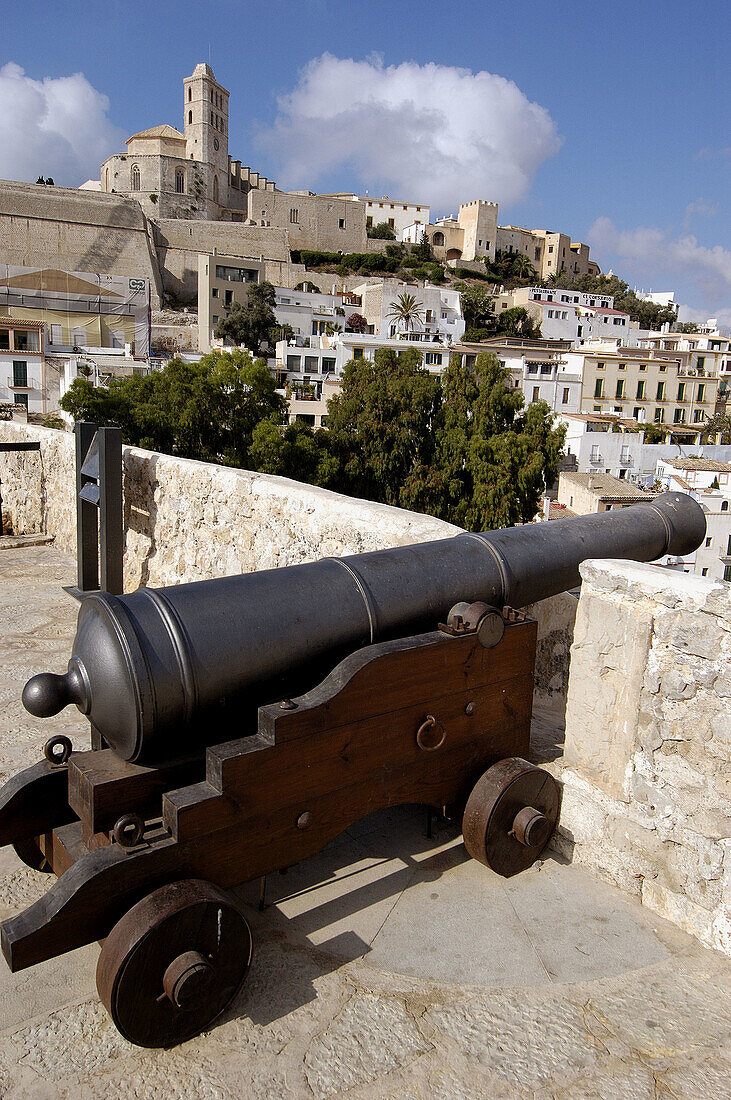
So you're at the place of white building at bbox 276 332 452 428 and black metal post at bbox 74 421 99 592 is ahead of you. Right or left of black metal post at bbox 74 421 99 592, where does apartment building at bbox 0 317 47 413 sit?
right

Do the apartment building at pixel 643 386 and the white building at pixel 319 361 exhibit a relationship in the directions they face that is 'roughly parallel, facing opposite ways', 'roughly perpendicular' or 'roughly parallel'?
roughly parallel

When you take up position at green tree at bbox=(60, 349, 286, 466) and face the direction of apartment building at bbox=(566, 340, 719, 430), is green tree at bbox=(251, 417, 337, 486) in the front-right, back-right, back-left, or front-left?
front-right

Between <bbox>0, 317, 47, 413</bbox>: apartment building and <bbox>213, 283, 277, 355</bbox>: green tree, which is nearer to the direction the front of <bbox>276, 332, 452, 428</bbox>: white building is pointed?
the apartment building

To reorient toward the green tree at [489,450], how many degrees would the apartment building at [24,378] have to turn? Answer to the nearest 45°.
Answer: approximately 45° to its left

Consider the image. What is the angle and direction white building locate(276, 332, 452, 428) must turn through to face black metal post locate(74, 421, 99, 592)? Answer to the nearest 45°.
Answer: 0° — it already faces it

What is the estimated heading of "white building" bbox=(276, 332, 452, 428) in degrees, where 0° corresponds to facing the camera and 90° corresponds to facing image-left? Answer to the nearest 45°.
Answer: approximately 0°

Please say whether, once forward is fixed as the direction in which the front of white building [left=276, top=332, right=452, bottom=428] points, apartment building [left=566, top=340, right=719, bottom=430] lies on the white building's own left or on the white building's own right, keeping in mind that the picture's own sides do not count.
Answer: on the white building's own left

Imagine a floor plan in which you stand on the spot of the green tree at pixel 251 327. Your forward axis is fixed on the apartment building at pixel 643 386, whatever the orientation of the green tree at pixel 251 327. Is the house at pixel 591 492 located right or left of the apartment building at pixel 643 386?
right

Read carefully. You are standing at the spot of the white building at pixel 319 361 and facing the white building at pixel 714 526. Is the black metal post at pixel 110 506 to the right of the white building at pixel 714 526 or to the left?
right

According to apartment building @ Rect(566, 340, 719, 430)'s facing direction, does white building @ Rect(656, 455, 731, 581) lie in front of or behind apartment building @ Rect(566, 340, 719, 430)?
in front

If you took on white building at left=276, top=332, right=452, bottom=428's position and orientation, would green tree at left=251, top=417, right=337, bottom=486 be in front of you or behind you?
in front

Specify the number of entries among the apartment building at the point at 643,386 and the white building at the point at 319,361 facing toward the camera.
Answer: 2

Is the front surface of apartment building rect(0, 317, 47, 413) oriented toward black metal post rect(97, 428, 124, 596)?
yes

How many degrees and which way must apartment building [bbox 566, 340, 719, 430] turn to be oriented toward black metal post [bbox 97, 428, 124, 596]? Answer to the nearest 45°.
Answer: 0° — it already faces it

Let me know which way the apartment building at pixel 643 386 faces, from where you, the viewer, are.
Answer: facing the viewer

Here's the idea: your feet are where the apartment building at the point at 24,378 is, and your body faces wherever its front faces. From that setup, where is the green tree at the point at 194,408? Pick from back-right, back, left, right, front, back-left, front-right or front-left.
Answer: front
